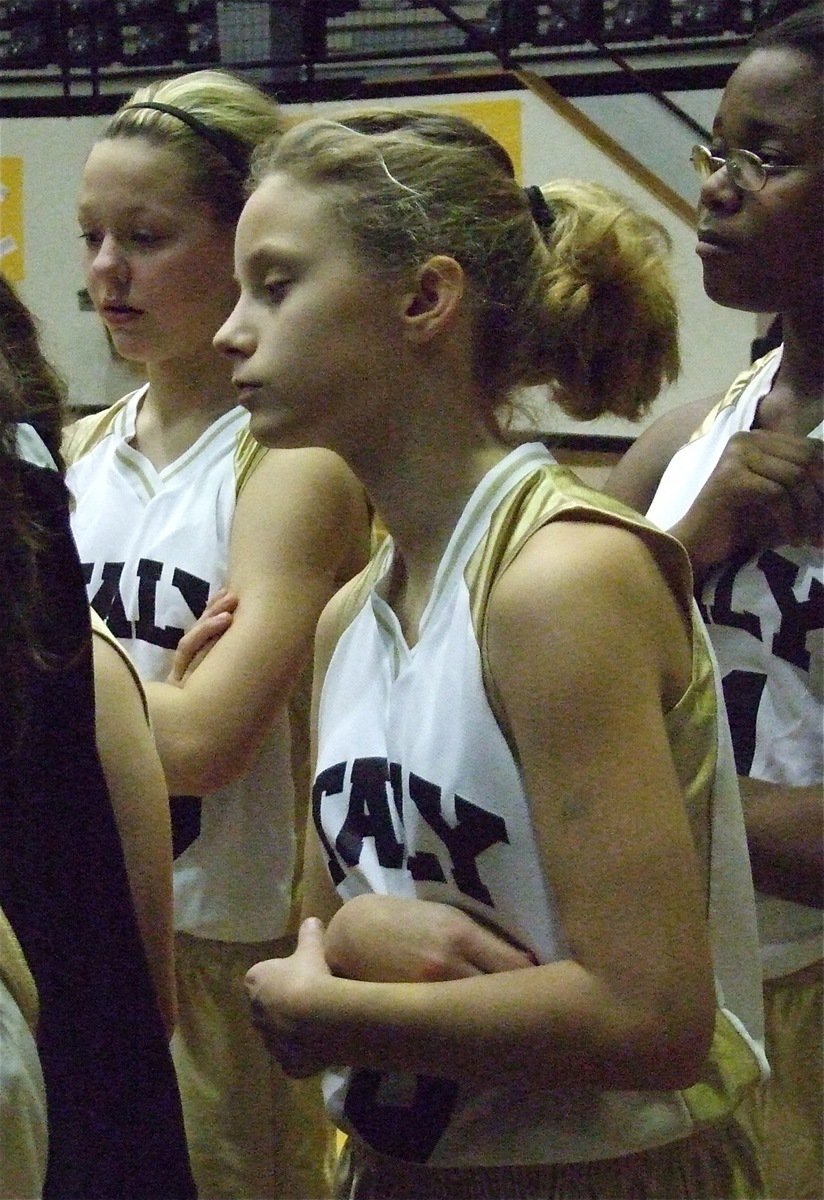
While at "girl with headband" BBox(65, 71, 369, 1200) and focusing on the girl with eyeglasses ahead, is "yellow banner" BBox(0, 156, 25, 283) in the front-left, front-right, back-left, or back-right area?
back-left

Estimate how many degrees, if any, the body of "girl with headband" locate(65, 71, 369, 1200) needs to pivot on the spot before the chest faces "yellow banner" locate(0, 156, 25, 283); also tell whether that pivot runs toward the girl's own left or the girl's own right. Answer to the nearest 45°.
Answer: approximately 135° to the girl's own right

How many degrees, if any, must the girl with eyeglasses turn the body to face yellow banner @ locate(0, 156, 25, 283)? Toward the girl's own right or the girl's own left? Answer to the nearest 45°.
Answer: approximately 90° to the girl's own right

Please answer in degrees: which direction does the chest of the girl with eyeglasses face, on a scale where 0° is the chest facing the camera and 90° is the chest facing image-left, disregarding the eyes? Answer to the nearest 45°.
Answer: approximately 45°

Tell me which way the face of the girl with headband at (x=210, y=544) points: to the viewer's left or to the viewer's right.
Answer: to the viewer's left

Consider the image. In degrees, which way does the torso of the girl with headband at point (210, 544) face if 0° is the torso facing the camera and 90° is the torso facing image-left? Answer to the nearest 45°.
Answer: approximately 45°
